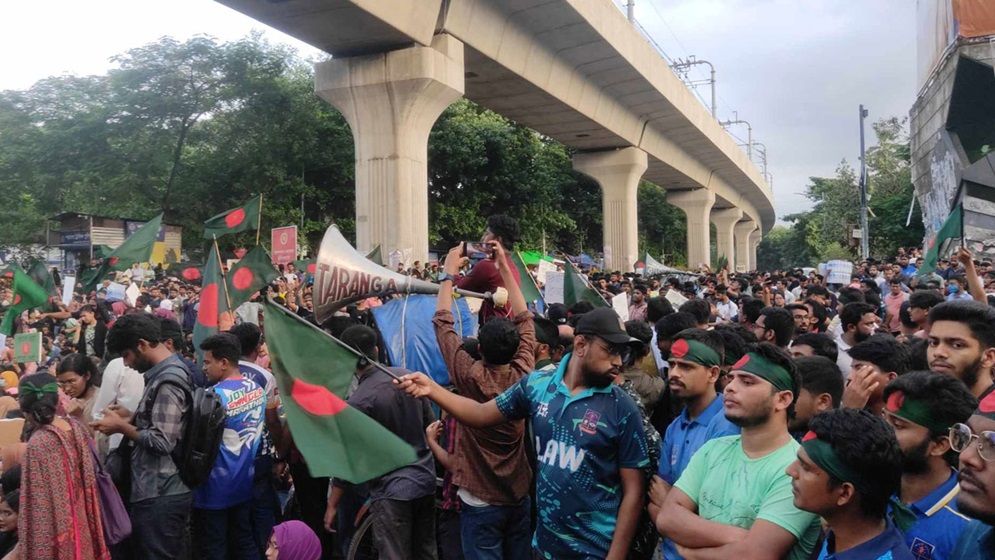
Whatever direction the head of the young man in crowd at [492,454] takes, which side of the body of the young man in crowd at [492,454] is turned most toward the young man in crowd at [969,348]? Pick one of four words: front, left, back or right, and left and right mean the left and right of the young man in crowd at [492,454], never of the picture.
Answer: right

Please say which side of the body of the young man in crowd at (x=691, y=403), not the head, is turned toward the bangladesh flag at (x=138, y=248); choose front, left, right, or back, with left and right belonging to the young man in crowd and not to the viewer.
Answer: right

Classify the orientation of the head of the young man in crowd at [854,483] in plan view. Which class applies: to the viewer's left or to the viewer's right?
to the viewer's left

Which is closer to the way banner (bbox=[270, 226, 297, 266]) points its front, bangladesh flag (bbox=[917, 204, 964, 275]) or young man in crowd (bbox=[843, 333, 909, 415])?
the young man in crowd

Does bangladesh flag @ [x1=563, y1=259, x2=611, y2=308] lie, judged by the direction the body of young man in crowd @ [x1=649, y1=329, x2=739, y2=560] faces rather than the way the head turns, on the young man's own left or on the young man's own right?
on the young man's own right

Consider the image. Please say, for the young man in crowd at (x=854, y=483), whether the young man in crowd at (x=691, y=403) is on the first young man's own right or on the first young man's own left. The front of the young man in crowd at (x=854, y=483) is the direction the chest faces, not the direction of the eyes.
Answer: on the first young man's own right

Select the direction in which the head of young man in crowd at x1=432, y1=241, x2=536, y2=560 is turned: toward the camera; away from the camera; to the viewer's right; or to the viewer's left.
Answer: away from the camera

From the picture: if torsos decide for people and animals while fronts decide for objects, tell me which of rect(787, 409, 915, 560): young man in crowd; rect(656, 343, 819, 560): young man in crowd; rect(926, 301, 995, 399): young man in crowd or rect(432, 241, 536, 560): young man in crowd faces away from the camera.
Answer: rect(432, 241, 536, 560): young man in crowd

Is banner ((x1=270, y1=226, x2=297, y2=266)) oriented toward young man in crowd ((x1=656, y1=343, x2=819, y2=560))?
yes

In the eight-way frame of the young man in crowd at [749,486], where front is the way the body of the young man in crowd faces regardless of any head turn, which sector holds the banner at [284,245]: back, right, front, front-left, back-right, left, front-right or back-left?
right

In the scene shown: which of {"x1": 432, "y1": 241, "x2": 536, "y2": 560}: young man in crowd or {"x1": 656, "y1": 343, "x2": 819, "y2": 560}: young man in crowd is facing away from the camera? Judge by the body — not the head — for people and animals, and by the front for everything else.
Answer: {"x1": 432, "y1": 241, "x2": 536, "y2": 560}: young man in crowd

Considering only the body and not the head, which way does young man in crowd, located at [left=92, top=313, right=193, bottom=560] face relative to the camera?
to the viewer's left

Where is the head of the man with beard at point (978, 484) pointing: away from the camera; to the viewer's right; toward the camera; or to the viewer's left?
to the viewer's left
